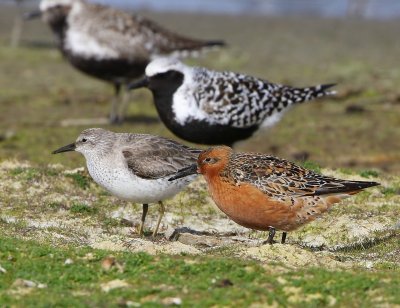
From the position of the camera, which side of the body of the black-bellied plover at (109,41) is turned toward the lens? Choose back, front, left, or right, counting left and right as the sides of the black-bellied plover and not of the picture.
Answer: left

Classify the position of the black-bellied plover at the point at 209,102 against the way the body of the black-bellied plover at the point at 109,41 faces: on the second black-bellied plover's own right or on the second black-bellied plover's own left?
on the second black-bellied plover's own left

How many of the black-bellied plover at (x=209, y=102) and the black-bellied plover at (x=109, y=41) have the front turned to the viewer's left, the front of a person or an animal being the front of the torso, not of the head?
2

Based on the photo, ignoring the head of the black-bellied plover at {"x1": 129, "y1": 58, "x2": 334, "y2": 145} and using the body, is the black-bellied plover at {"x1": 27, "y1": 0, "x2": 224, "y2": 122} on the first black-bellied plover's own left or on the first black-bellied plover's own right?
on the first black-bellied plover's own right

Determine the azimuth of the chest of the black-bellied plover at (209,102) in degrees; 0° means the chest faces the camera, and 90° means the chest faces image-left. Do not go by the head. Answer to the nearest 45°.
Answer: approximately 90°
